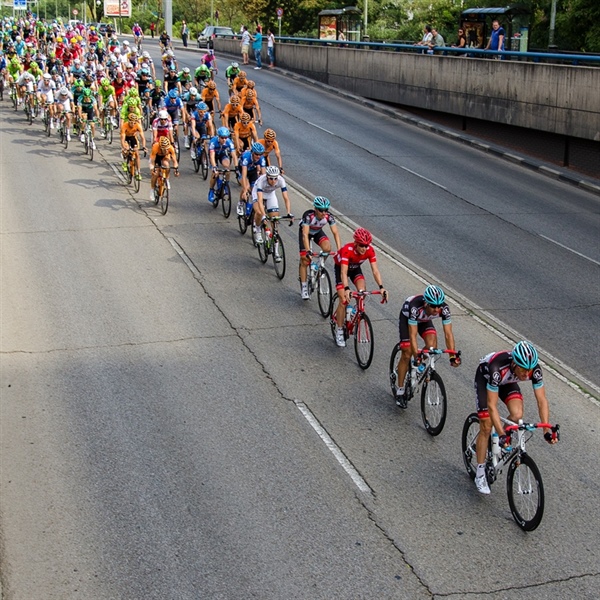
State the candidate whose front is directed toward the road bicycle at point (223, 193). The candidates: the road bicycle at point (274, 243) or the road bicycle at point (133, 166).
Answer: the road bicycle at point (133, 166)

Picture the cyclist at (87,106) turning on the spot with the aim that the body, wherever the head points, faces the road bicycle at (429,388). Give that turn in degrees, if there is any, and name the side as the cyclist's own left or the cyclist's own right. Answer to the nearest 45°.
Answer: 0° — they already face it

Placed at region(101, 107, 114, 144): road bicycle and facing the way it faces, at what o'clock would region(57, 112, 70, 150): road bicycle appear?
region(57, 112, 70, 150): road bicycle is roughly at 3 o'clock from region(101, 107, 114, 144): road bicycle.

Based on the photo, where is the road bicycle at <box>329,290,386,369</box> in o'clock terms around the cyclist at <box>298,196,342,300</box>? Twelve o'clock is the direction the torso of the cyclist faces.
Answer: The road bicycle is roughly at 1 o'clock from the cyclist.

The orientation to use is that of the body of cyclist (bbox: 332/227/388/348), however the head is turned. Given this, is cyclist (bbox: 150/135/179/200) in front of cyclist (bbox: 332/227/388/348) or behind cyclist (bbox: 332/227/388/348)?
behind

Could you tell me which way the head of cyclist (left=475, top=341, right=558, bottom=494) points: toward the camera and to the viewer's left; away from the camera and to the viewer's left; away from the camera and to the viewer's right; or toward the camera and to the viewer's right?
toward the camera and to the viewer's right
